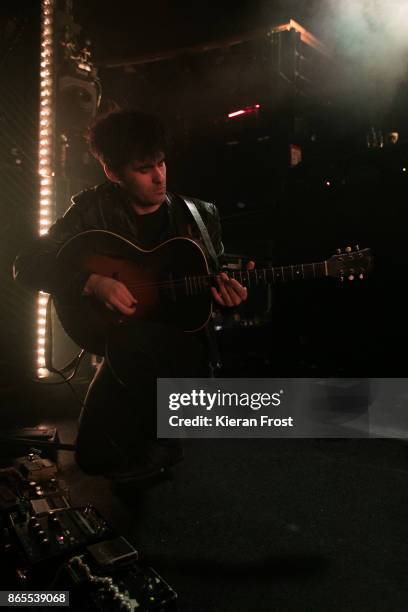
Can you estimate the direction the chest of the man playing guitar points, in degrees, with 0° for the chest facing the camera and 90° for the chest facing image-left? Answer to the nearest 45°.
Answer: approximately 315°

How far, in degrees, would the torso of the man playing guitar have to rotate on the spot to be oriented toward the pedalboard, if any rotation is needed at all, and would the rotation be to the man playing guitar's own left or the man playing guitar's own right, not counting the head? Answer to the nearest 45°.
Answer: approximately 45° to the man playing guitar's own right

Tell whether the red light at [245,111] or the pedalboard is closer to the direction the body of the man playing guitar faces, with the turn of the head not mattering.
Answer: the pedalboard

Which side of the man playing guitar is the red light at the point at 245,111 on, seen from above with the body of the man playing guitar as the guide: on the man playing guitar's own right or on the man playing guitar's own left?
on the man playing guitar's own left
